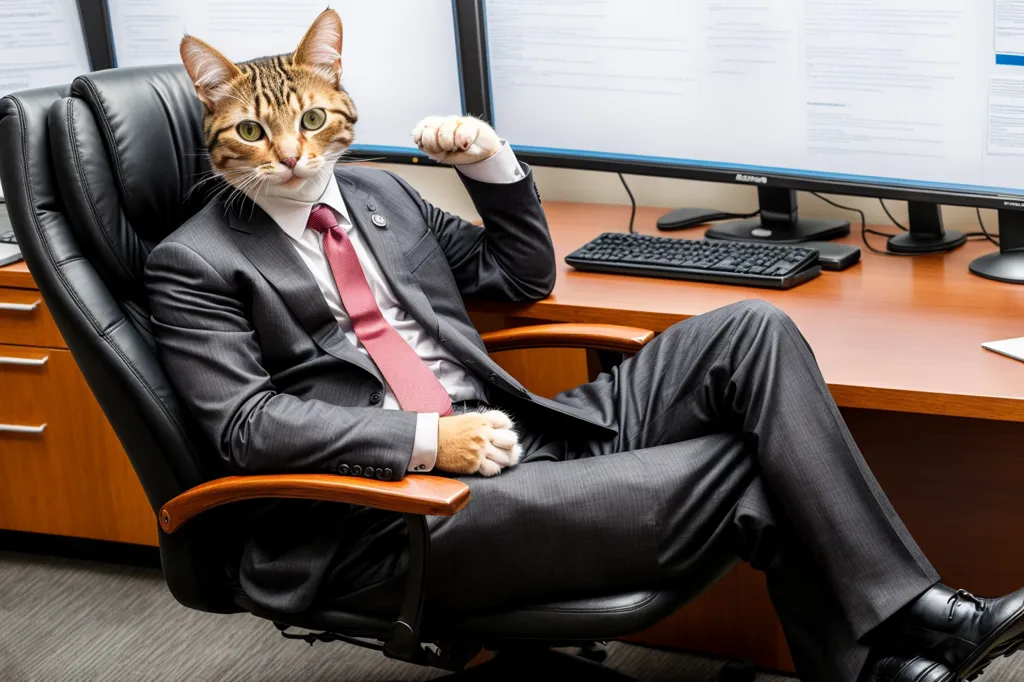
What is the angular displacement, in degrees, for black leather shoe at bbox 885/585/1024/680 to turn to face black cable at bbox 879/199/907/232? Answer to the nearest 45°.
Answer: approximately 90° to its left

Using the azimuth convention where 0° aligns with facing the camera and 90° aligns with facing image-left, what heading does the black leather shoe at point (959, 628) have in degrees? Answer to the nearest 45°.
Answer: approximately 270°

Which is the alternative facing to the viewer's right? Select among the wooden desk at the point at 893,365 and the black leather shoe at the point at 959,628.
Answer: the black leather shoe

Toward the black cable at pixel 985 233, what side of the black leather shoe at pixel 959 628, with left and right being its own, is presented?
left

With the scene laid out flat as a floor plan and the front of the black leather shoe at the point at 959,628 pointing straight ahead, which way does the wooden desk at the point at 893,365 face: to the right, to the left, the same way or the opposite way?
to the right

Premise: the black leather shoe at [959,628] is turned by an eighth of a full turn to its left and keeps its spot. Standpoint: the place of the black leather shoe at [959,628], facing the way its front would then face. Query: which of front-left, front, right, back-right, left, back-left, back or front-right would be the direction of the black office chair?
back-left

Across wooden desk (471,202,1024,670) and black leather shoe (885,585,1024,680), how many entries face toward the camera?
1
